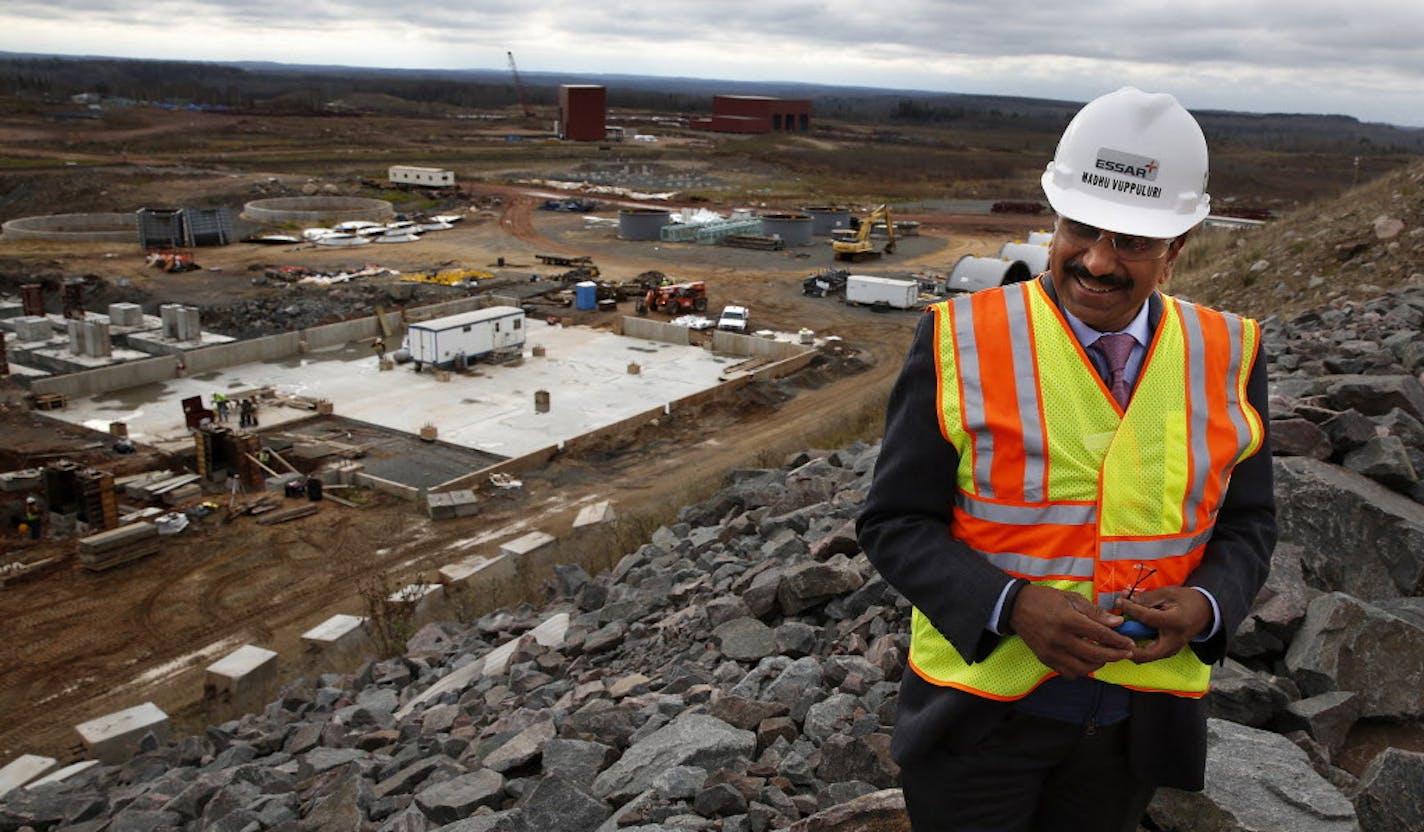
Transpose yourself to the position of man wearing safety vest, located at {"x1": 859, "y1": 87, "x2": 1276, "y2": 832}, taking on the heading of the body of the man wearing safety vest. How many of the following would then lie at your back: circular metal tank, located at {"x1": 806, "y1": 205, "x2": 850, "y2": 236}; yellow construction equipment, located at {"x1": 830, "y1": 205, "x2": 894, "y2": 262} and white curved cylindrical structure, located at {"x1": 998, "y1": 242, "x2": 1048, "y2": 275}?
3

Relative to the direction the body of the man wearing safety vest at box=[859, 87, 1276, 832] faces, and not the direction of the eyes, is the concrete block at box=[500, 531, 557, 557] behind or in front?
behind

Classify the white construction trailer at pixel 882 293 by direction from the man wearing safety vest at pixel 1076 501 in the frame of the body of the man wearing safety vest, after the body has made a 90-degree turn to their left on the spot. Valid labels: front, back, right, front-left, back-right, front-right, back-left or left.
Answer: left

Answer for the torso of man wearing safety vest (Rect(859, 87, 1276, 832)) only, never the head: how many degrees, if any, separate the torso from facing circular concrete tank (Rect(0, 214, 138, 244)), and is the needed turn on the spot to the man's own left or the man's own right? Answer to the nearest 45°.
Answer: approximately 135° to the man's own right

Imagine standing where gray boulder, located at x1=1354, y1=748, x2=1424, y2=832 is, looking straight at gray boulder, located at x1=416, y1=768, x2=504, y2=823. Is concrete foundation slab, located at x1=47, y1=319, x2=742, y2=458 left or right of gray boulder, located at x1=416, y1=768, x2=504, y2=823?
right

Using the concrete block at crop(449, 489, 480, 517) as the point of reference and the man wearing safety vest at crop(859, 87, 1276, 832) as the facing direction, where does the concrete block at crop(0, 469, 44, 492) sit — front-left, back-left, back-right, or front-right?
back-right

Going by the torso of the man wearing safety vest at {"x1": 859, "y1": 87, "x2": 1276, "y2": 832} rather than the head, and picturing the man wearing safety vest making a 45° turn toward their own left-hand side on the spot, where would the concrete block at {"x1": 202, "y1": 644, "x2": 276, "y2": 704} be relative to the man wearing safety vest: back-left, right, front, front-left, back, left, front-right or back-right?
back

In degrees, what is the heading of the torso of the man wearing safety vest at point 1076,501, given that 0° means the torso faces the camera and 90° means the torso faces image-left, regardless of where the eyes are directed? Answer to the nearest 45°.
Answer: approximately 0°

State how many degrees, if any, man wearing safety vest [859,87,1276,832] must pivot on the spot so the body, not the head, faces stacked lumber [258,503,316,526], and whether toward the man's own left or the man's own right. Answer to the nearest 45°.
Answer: approximately 135° to the man's own right
